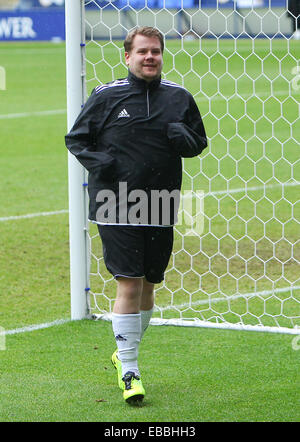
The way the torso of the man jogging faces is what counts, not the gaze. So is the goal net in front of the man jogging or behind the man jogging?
behind

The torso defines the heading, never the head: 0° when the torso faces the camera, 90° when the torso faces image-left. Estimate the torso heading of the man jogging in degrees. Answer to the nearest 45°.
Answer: approximately 0°
